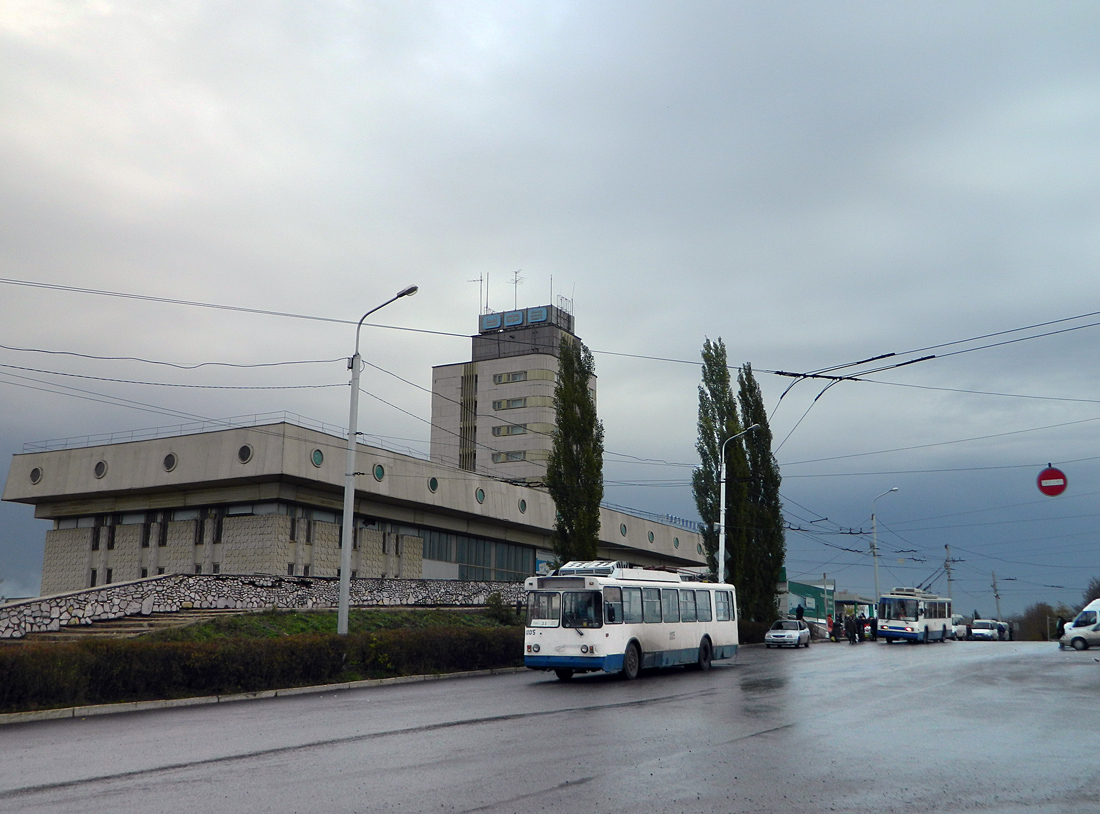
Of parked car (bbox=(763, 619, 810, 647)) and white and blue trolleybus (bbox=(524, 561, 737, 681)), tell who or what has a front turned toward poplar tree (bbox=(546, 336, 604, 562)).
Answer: the parked car

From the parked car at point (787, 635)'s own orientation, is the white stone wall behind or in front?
in front

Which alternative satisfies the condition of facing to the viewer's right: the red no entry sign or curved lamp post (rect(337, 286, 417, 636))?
the curved lamp post

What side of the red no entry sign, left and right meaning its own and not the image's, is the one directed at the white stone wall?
right

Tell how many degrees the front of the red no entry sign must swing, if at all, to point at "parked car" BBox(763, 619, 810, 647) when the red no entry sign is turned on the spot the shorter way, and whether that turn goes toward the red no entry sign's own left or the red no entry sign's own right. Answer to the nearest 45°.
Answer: approximately 135° to the red no entry sign's own right

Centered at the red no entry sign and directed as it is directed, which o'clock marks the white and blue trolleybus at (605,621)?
The white and blue trolleybus is roughly at 2 o'clock from the red no entry sign.

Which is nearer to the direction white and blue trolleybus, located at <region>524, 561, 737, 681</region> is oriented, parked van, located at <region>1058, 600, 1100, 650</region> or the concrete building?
the concrete building

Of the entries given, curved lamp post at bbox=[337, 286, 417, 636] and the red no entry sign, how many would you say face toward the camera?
1

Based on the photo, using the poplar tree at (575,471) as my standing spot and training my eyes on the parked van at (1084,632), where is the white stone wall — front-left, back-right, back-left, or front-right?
back-right

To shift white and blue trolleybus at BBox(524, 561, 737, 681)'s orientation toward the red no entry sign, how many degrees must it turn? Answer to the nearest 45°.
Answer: approximately 135° to its left

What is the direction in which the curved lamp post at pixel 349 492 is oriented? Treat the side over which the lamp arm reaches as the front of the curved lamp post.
to the viewer's right
